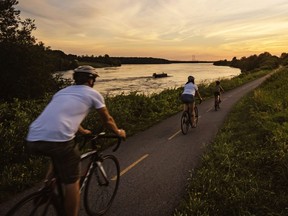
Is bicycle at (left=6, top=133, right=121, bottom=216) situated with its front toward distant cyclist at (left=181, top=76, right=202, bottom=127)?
yes

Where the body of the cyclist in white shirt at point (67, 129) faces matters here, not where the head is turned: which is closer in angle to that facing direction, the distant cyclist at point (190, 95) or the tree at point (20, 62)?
the distant cyclist

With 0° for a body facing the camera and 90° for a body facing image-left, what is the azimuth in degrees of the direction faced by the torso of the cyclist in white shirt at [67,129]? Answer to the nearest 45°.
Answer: approximately 225°

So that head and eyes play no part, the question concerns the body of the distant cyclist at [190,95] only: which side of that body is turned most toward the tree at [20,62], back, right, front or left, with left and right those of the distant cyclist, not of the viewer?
left

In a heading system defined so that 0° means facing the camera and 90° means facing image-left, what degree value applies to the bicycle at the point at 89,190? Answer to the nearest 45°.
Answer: approximately 225°

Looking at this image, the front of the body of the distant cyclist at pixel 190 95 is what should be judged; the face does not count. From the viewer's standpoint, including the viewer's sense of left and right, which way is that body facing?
facing away from the viewer and to the right of the viewer

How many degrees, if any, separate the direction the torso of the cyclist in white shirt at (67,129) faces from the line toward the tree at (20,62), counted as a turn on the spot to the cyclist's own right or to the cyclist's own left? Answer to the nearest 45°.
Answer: approximately 45° to the cyclist's own left
